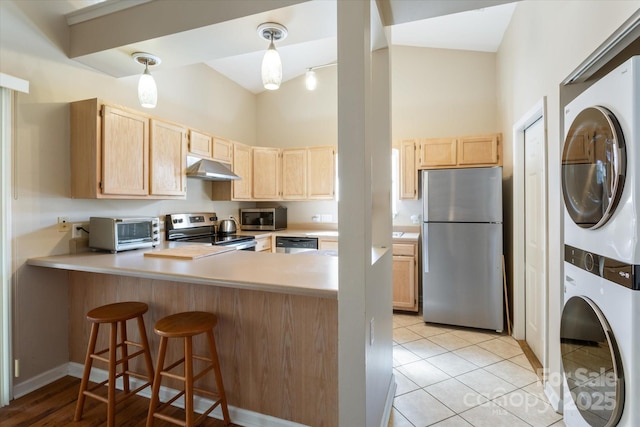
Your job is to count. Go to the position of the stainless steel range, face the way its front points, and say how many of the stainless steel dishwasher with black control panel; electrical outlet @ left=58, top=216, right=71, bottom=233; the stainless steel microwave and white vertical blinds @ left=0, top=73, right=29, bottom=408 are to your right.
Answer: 2

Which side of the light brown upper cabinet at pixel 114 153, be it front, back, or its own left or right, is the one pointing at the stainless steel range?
left

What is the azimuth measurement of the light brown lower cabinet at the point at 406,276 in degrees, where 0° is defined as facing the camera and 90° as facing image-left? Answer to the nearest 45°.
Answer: approximately 0°

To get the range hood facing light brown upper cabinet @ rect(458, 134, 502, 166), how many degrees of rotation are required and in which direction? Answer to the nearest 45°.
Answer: approximately 45° to its left

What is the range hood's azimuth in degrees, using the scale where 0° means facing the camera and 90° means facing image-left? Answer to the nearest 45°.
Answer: approximately 315°
